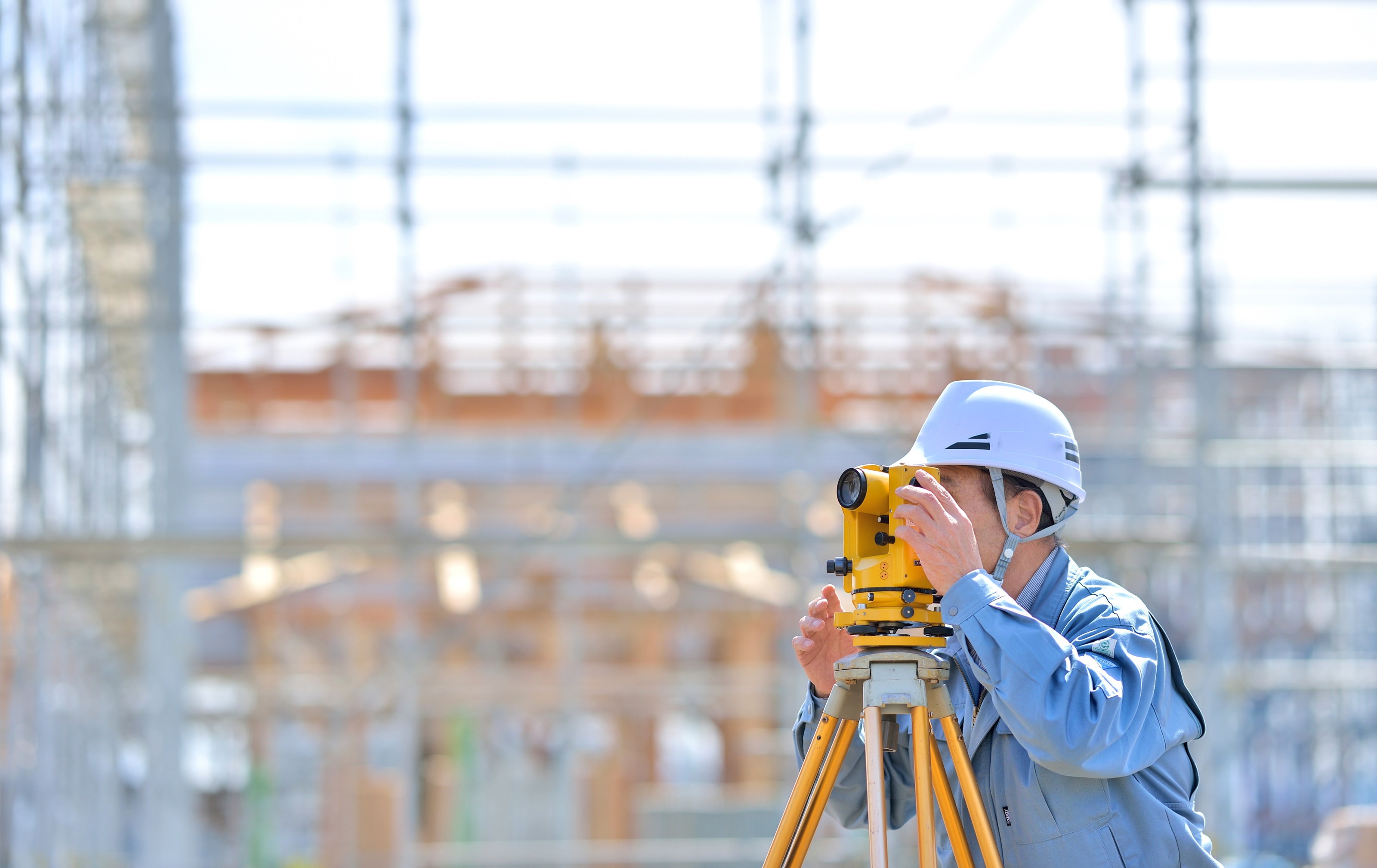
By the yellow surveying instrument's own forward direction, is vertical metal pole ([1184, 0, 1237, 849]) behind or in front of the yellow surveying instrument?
behind

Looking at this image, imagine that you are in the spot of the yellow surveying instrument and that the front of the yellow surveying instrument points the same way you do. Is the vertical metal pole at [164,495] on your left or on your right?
on your right

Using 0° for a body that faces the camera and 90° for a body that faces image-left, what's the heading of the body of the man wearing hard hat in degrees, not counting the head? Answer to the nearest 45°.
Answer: approximately 90°

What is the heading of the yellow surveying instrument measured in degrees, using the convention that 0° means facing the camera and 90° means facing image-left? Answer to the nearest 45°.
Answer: approximately 45°

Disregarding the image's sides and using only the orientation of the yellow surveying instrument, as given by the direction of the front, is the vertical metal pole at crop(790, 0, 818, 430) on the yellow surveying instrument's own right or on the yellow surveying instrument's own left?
on the yellow surveying instrument's own right

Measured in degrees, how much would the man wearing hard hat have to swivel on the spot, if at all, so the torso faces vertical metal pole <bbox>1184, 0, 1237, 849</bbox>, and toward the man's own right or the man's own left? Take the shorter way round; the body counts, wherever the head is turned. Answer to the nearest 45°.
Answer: approximately 90° to the man's own right

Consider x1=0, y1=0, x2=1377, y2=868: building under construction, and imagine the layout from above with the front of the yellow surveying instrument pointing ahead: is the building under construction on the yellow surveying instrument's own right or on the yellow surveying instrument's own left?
on the yellow surveying instrument's own right

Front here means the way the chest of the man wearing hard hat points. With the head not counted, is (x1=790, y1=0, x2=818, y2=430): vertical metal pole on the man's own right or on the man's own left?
on the man's own right
